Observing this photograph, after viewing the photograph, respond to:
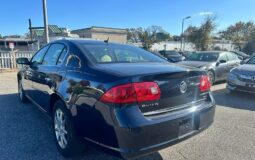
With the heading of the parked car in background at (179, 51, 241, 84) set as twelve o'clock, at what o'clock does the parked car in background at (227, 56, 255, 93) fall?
the parked car in background at (227, 56, 255, 93) is roughly at 10 o'clock from the parked car in background at (179, 51, 241, 84).

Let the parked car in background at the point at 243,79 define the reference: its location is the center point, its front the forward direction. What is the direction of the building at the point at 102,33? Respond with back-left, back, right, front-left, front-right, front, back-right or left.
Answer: right

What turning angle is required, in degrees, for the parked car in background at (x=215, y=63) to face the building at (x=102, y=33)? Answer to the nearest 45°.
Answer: approximately 90° to its right

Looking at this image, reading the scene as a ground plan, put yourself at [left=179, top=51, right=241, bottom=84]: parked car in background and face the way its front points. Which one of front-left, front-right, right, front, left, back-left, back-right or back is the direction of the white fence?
front-right

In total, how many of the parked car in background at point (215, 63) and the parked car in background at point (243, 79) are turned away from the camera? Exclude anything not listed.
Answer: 0

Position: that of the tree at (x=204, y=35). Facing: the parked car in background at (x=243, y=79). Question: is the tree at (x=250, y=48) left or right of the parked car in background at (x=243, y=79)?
left

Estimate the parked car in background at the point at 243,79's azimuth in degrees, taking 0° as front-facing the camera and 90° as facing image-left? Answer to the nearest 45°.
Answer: approximately 45°

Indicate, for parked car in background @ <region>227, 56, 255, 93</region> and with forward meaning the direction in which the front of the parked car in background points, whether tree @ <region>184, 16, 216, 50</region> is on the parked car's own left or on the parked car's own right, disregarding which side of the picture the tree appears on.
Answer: on the parked car's own right

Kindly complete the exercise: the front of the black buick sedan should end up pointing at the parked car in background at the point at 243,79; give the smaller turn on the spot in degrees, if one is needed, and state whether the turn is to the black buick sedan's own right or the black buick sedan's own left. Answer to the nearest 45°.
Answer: approximately 90° to the black buick sedan's own right

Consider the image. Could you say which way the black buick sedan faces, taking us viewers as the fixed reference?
facing away from the viewer and to the left of the viewer

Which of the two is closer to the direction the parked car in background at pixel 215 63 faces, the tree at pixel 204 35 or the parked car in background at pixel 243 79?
the parked car in background
